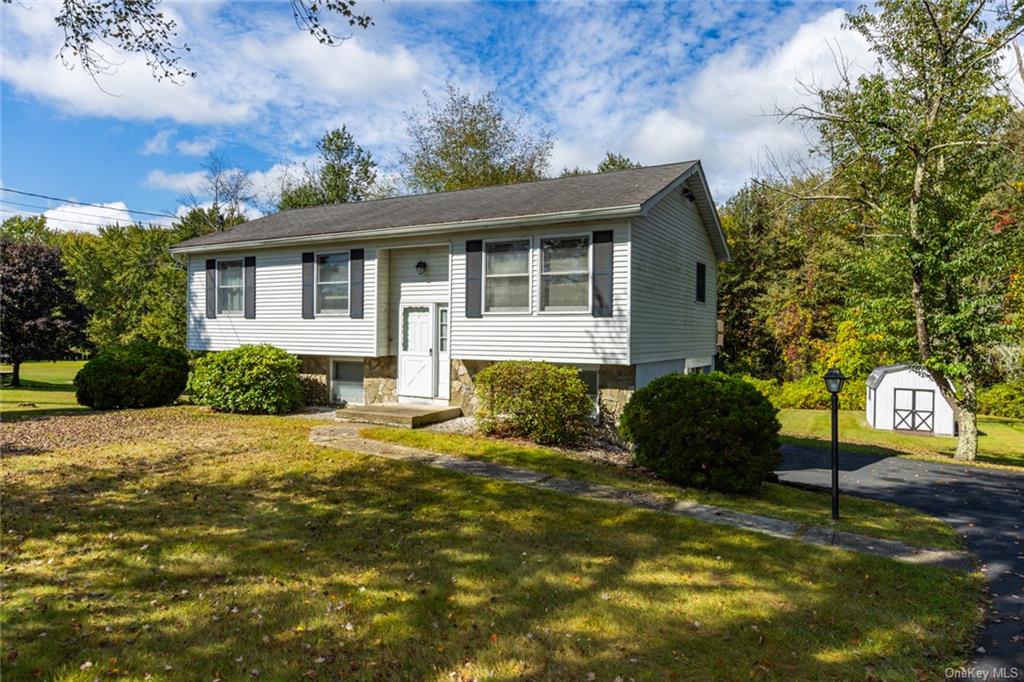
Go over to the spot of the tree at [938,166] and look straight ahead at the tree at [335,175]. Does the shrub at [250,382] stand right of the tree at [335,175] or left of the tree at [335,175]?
left

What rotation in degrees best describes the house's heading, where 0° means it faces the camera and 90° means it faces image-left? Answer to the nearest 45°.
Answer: approximately 45°

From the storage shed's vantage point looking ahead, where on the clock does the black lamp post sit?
The black lamp post is roughly at 12 o'clock from the storage shed.

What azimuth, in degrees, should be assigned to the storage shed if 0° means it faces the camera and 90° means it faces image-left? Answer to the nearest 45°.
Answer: approximately 0°
